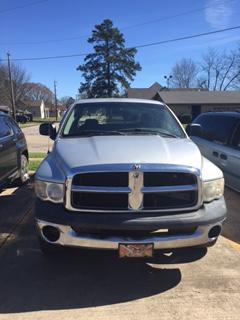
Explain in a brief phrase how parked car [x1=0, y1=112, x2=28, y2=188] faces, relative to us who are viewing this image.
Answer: facing the viewer and to the left of the viewer

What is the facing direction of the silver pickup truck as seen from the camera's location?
facing the viewer
